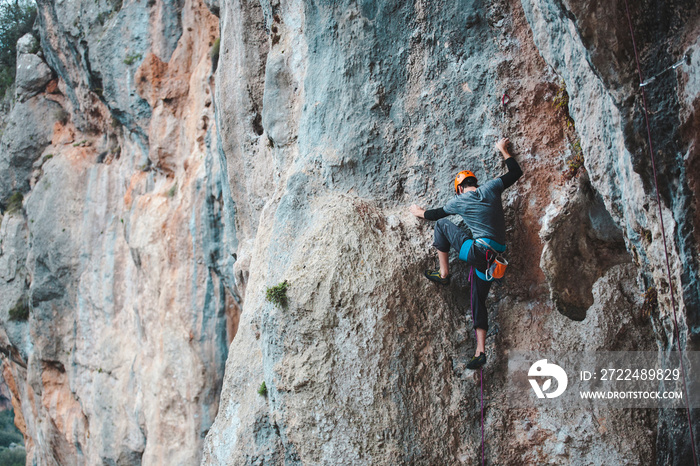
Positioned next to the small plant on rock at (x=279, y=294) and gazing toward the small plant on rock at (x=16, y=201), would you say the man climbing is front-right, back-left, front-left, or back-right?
back-right

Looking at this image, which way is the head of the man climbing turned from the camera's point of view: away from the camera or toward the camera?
away from the camera

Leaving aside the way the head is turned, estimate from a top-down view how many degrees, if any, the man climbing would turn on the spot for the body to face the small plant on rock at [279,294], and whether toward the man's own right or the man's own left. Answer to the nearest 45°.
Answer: approximately 45° to the man's own left

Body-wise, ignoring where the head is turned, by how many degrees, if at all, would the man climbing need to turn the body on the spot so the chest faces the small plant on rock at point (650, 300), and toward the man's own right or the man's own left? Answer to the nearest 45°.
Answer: approximately 135° to the man's own right

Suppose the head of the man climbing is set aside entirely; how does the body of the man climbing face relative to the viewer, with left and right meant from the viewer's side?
facing away from the viewer and to the left of the viewer
